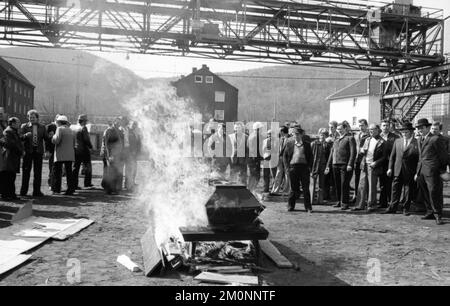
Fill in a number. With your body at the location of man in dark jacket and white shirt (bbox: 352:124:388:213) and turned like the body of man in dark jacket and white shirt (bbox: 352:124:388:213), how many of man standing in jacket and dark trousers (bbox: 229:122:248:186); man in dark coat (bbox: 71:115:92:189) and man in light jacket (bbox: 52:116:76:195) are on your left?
0

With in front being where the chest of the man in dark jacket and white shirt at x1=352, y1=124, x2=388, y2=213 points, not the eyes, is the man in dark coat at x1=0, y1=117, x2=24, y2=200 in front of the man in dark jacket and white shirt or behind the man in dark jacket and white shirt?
in front

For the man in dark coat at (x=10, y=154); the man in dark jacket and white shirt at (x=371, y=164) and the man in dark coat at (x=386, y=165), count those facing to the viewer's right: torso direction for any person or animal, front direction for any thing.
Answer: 1

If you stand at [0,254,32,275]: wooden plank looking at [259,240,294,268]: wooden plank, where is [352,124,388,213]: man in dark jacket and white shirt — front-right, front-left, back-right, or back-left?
front-left

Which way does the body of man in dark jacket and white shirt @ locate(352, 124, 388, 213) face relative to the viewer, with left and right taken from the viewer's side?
facing the viewer and to the left of the viewer

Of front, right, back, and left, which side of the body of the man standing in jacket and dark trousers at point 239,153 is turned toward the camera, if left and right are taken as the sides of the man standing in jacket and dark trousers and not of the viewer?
front

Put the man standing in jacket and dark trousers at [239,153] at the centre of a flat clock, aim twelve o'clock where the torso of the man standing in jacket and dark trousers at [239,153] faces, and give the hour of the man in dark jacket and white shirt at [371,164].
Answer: the man in dark jacket and white shirt at [371,164] is roughly at 10 o'clock from the man standing in jacket and dark trousers at [239,153].

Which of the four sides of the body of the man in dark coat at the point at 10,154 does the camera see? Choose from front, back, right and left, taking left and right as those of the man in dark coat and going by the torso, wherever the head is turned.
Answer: right

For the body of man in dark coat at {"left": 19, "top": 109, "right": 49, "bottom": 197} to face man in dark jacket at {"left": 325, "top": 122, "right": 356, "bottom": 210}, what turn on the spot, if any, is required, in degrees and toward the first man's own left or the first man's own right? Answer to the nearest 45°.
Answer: approximately 45° to the first man's own left

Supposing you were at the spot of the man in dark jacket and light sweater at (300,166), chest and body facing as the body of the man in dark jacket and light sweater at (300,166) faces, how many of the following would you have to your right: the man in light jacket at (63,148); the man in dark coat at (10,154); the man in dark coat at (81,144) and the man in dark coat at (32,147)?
4

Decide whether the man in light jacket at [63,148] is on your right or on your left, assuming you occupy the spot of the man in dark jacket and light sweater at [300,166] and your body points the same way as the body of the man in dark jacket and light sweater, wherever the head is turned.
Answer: on your right

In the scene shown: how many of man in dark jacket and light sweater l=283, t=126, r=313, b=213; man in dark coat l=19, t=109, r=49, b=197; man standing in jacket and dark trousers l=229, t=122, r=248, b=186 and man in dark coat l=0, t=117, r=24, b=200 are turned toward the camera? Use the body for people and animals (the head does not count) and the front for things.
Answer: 3

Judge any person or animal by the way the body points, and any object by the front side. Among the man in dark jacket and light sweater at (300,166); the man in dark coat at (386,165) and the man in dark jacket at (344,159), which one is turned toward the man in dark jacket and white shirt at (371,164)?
the man in dark coat at (386,165)

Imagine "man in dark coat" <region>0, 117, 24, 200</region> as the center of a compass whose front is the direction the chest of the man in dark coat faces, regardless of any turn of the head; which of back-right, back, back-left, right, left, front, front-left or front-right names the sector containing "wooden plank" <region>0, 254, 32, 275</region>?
right

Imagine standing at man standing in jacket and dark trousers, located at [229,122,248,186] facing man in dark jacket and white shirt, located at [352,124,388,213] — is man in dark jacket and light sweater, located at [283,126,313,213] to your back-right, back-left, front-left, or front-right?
front-right

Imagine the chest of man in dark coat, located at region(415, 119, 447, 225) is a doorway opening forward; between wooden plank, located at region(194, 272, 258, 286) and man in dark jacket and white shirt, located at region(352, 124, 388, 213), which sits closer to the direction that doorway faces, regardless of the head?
the wooden plank

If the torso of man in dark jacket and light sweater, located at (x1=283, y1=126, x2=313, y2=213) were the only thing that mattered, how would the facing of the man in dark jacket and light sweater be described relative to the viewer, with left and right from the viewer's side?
facing the viewer

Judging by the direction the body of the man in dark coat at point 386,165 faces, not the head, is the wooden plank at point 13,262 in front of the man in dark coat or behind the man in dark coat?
in front

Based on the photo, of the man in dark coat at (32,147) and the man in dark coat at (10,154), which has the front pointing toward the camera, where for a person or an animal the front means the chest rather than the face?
the man in dark coat at (32,147)
